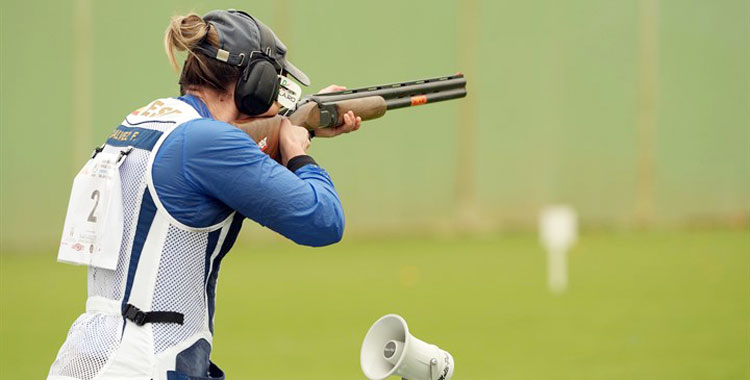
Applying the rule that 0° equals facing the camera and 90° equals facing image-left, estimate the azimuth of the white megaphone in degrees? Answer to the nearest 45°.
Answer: approximately 45°

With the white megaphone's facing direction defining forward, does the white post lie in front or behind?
behind
